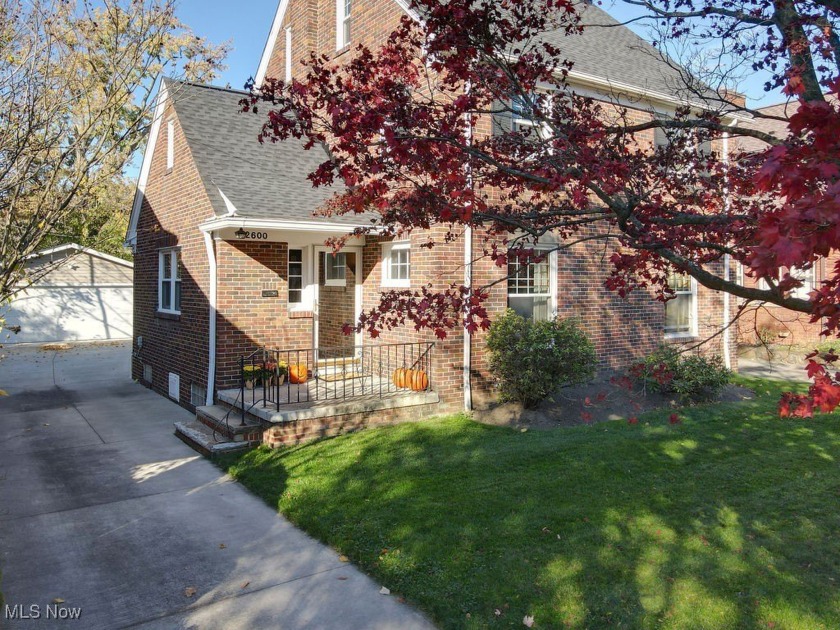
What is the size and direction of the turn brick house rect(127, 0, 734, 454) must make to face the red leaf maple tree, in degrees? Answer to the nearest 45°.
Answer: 0° — it already faces it

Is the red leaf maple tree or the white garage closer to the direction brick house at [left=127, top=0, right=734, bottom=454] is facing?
the red leaf maple tree

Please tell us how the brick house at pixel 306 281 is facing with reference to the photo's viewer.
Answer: facing the viewer and to the right of the viewer

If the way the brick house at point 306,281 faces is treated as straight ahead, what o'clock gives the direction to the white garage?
The white garage is roughly at 6 o'clock from the brick house.
